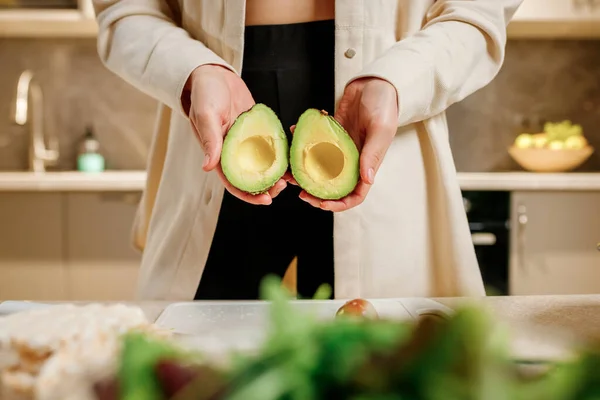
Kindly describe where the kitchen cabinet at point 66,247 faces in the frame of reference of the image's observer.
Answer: facing the viewer

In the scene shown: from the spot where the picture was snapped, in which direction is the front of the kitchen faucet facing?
facing the viewer and to the left of the viewer

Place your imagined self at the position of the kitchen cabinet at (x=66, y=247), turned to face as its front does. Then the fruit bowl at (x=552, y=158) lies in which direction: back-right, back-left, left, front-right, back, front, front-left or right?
left
